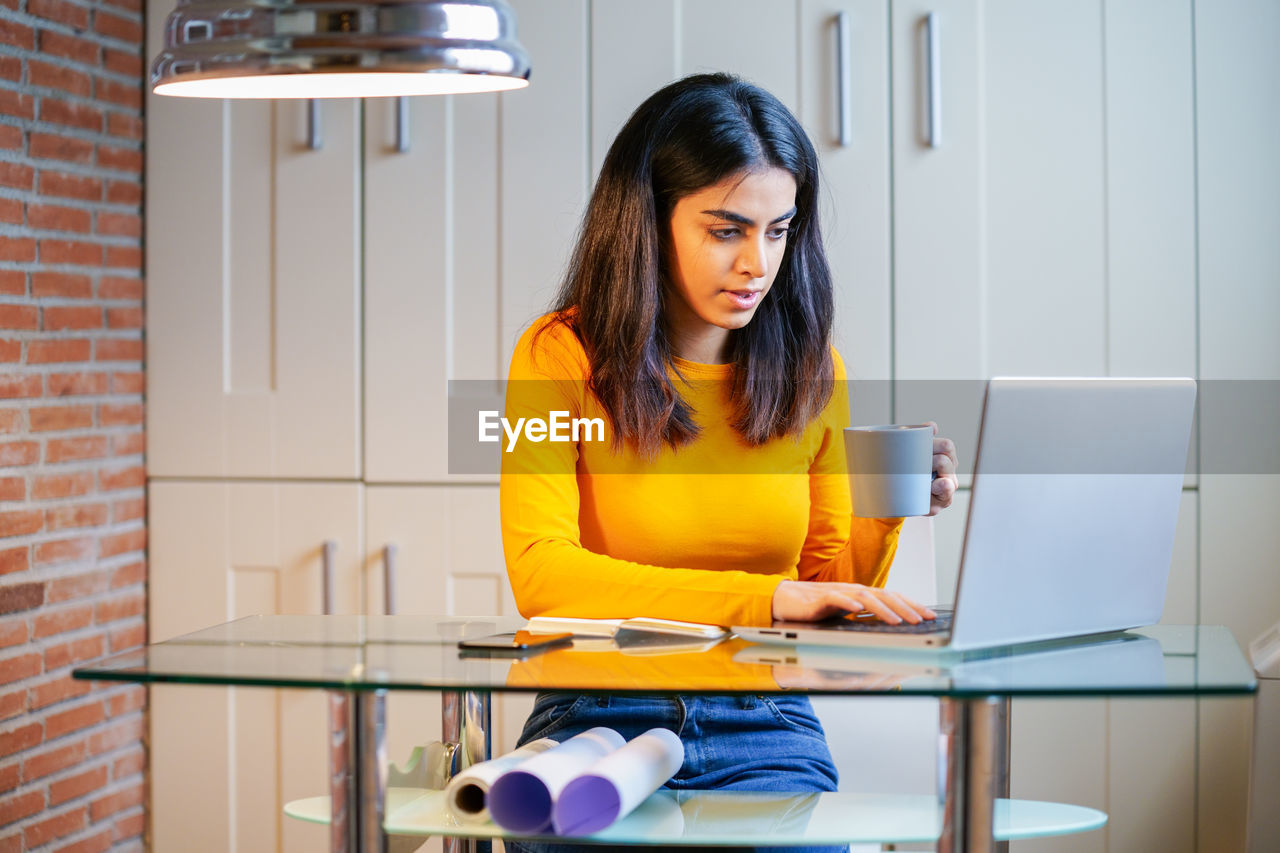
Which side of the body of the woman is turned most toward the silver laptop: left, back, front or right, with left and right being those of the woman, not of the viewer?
front

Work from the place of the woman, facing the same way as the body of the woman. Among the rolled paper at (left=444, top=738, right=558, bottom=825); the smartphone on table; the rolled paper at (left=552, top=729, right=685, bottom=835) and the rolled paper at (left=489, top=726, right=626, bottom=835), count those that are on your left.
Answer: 0

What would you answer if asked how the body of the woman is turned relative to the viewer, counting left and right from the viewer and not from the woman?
facing the viewer and to the right of the viewer

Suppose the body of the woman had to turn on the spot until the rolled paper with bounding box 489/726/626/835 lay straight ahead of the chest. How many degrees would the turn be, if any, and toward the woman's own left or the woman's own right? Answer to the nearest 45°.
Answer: approximately 45° to the woman's own right

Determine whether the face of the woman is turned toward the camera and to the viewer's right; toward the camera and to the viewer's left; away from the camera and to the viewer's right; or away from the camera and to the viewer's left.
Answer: toward the camera and to the viewer's right

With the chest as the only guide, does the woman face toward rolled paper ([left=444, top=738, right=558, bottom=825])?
no

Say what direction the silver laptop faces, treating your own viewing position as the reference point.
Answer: facing away from the viewer and to the left of the viewer

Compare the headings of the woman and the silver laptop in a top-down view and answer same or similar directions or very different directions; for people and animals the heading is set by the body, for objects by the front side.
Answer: very different directions
